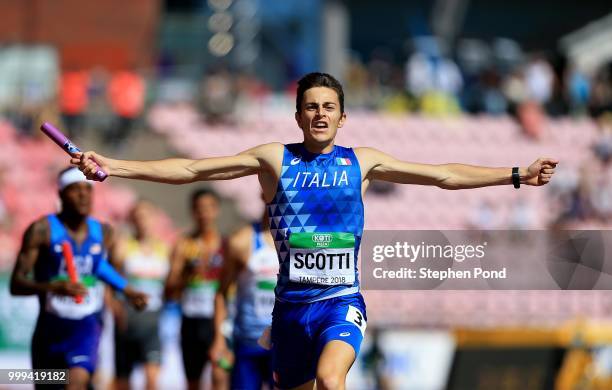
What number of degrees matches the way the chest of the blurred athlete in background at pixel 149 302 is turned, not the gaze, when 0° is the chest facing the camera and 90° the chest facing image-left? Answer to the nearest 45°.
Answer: approximately 0°

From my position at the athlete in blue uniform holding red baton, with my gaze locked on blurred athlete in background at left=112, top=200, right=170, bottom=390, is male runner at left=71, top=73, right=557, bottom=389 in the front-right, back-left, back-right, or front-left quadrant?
back-right

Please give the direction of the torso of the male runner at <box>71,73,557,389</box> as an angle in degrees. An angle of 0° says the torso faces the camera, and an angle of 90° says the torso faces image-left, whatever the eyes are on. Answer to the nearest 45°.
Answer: approximately 0°

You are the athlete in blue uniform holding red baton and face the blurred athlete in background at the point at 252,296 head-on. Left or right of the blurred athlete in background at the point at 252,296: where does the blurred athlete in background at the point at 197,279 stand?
left

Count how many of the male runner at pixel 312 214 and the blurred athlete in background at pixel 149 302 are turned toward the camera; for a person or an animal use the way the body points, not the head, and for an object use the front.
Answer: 2
